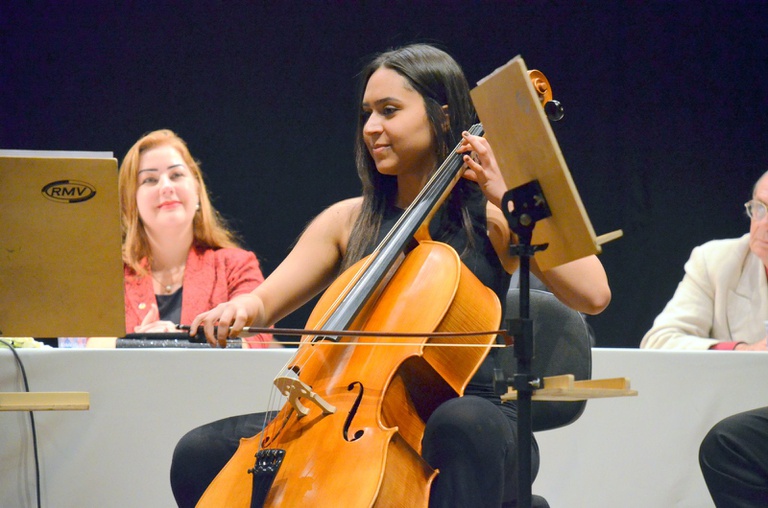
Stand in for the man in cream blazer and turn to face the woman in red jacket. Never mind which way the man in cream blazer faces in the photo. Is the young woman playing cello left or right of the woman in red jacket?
left

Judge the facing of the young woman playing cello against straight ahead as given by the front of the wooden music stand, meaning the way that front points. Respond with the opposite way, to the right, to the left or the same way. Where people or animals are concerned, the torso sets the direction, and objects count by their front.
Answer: the opposite way

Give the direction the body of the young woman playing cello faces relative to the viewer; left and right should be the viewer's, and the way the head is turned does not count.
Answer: facing the viewer and to the left of the viewer

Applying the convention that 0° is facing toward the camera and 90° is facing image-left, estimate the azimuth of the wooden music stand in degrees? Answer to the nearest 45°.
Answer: approximately 225°

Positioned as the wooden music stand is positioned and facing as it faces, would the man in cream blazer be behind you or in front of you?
in front

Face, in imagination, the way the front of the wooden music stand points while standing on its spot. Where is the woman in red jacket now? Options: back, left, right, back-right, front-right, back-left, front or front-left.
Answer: left

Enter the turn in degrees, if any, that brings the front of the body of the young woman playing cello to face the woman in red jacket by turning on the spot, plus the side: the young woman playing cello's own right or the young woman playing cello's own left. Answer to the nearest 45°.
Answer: approximately 90° to the young woman playing cello's own right
